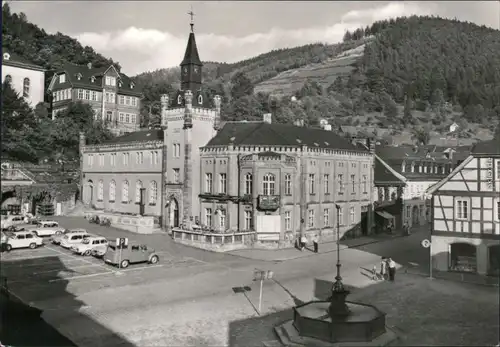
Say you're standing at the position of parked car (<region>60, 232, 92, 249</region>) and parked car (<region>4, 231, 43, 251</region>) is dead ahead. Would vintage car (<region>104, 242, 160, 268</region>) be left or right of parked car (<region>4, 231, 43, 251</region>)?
left

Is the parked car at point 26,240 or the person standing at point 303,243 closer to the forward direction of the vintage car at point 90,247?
the parked car

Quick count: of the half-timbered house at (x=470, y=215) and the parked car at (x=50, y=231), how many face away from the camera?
0

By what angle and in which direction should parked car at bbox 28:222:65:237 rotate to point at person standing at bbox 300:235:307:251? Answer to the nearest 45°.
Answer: approximately 135° to its left

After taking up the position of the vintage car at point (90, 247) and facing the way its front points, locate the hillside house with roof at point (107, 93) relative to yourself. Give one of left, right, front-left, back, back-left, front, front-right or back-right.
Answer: back-right

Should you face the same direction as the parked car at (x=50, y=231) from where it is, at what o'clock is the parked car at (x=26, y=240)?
the parked car at (x=26, y=240) is roughly at 11 o'clock from the parked car at (x=50, y=231).

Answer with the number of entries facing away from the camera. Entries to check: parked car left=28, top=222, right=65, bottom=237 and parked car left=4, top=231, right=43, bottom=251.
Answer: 0

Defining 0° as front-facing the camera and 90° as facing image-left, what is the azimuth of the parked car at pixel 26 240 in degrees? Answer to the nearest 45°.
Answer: approximately 45°

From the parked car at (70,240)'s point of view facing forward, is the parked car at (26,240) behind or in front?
in front

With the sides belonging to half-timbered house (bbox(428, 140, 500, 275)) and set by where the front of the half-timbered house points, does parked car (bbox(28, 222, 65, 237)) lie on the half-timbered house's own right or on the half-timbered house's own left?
on the half-timbered house's own right

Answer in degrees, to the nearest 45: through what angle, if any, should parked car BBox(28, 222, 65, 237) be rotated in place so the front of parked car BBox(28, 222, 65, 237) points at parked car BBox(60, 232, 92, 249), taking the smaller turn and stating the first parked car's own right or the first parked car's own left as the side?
approximately 180°

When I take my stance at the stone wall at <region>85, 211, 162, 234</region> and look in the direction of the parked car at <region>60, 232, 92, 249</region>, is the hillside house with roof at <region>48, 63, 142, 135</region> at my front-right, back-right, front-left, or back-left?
back-right
